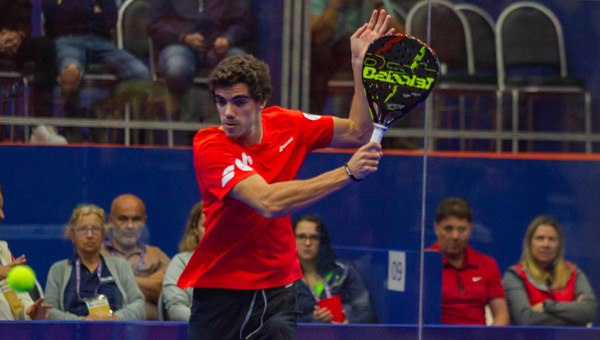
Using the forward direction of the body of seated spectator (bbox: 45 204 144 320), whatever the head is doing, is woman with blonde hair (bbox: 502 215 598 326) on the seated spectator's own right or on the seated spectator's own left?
on the seated spectator's own left

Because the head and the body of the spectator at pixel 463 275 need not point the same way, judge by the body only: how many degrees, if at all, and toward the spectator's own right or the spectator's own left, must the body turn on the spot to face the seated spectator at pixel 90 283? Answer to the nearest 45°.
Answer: approximately 45° to the spectator's own right

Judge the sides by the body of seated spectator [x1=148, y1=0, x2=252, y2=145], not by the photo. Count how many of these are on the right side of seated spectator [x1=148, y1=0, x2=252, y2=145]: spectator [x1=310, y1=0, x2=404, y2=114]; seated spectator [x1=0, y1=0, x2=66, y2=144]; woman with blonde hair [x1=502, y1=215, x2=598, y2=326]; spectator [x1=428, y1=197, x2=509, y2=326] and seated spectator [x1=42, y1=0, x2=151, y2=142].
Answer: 2

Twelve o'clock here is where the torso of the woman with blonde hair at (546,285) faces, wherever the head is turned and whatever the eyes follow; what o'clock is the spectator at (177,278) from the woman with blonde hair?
The spectator is roughly at 2 o'clock from the woman with blonde hair.
